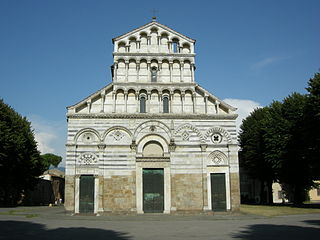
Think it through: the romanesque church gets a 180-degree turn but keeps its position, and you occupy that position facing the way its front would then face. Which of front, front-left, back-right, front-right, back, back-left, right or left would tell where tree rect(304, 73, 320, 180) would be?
right

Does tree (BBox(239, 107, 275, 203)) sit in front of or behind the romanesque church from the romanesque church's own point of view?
behind

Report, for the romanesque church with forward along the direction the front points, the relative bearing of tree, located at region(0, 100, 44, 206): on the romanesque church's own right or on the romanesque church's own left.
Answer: on the romanesque church's own right

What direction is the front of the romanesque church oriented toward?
toward the camera

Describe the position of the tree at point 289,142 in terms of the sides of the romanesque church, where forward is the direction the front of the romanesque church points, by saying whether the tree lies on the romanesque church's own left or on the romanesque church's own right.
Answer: on the romanesque church's own left
